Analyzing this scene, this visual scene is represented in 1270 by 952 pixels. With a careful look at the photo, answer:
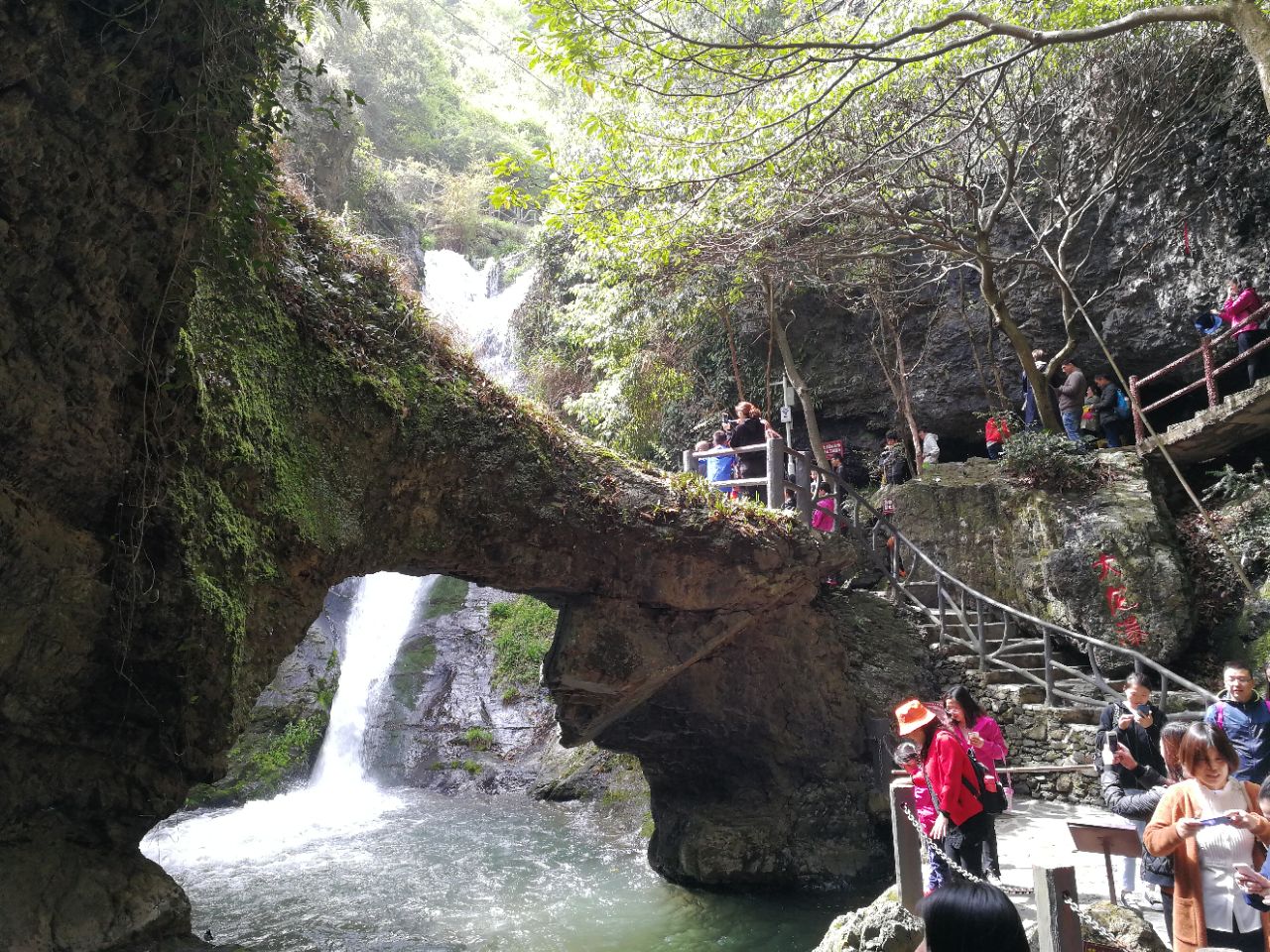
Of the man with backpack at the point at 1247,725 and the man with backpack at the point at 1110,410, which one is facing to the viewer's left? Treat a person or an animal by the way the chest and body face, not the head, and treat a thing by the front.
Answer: the man with backpack at the point at 1110,410

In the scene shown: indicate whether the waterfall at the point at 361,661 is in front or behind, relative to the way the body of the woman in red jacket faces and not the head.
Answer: in front

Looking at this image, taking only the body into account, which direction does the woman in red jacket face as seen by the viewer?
to the viewer's left

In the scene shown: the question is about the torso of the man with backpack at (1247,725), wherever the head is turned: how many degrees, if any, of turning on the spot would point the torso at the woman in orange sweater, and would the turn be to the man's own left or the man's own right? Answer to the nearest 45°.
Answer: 0° — they already face them

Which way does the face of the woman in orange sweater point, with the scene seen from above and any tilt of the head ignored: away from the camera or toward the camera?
toward the camera

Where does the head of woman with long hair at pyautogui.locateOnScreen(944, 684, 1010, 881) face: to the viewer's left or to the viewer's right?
to the viewer's left

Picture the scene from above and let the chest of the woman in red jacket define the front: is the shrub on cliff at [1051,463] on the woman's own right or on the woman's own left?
on the woman's own right

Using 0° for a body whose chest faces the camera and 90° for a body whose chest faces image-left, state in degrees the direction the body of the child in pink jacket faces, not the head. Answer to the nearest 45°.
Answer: approximately 90°

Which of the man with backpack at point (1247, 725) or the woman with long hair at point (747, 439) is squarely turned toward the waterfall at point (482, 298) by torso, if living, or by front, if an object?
the woman with long hair
